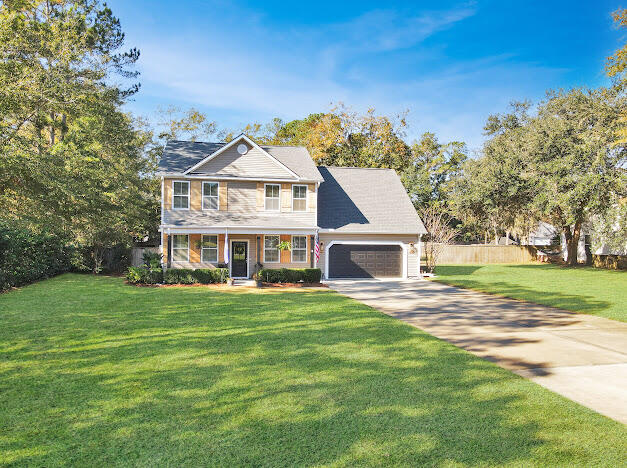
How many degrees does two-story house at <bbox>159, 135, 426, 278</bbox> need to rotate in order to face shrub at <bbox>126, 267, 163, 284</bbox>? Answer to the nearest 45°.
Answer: approximately 45° to its right

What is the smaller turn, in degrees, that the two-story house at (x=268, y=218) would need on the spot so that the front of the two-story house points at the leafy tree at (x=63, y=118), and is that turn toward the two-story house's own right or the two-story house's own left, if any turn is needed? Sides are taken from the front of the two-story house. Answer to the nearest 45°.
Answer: approximately 45° to the two-story house's own right

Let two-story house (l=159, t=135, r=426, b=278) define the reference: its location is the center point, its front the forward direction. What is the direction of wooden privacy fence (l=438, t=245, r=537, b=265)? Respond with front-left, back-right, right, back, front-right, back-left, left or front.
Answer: back-left

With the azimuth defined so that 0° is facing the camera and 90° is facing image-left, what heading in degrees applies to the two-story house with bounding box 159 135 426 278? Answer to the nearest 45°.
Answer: approximately 0°

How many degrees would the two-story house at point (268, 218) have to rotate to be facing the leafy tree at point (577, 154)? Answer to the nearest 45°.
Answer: approximately 90° to its left

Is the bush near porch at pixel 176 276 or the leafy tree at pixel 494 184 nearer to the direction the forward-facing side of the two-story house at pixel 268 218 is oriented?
the bush near porch

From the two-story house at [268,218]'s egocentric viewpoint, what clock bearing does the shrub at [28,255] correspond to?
The shrub is roughly at 2 o'clock from the two-story house.

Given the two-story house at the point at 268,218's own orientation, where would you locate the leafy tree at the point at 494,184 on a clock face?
The leafy tree is roughly at 8 o'clock from the two-story house.

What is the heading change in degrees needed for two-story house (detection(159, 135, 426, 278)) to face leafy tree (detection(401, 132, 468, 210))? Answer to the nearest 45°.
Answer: approximately 135° to its left

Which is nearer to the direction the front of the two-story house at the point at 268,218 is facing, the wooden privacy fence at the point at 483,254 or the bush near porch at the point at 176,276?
the bush near porch

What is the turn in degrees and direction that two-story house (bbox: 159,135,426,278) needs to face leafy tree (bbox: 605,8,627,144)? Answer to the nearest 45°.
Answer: approximately 45° to its left
